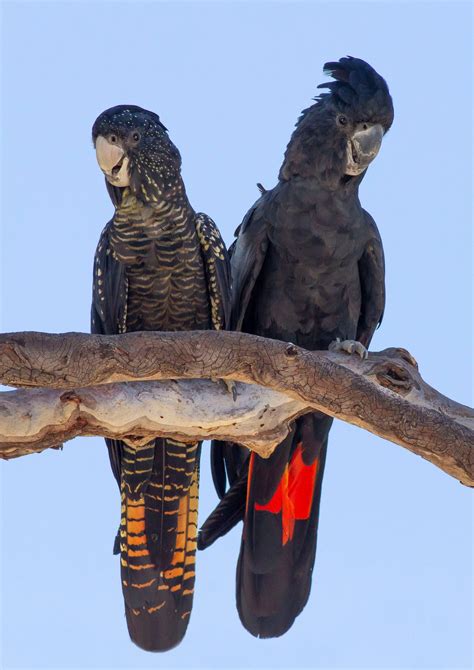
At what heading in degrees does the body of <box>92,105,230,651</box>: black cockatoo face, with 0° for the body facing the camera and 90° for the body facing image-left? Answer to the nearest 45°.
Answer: approximately 0°
